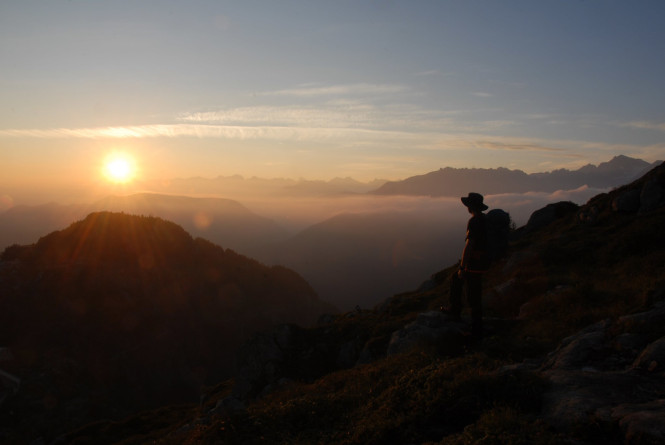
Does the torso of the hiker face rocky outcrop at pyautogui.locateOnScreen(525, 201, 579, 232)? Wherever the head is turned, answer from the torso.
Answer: no

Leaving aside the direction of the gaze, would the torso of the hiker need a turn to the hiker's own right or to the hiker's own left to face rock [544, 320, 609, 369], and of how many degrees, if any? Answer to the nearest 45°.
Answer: approximately 135° to the hiker's own left

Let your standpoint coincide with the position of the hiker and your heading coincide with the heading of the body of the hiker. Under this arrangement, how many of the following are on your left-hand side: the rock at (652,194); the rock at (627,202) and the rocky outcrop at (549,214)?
0

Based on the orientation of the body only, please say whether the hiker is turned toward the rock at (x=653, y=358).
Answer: no

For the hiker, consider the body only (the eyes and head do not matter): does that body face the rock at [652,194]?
no

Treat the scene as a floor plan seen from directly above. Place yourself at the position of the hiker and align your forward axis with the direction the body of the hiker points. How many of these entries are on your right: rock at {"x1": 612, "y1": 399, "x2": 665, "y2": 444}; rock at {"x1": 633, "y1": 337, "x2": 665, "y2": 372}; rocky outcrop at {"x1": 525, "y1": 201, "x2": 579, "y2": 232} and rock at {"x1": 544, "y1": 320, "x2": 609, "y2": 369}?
1

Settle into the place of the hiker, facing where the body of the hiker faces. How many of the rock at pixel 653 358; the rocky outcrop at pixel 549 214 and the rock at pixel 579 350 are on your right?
1

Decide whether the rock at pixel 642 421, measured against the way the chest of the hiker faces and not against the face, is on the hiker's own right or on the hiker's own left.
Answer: on the hiker's own left

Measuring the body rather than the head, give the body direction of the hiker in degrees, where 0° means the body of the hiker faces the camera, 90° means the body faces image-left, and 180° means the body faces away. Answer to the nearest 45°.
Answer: approximately 90°
